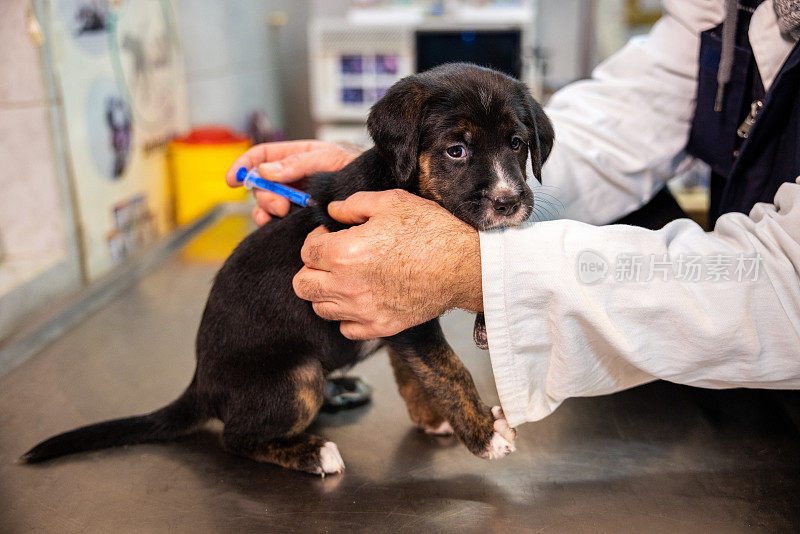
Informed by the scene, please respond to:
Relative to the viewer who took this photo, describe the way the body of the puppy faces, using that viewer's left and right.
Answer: facing to the right of the viewer

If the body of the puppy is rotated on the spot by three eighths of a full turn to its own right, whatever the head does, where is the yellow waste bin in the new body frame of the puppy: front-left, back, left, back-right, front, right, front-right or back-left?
back-right

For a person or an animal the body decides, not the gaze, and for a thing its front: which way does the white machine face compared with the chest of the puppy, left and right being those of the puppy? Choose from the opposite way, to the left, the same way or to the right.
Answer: to the right

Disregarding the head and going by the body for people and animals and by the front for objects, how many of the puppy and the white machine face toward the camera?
1

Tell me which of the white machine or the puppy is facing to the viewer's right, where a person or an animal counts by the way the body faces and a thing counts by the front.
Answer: the puppy

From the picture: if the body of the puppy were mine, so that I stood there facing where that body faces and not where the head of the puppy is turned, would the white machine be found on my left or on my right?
on my left

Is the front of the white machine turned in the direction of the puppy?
yes
